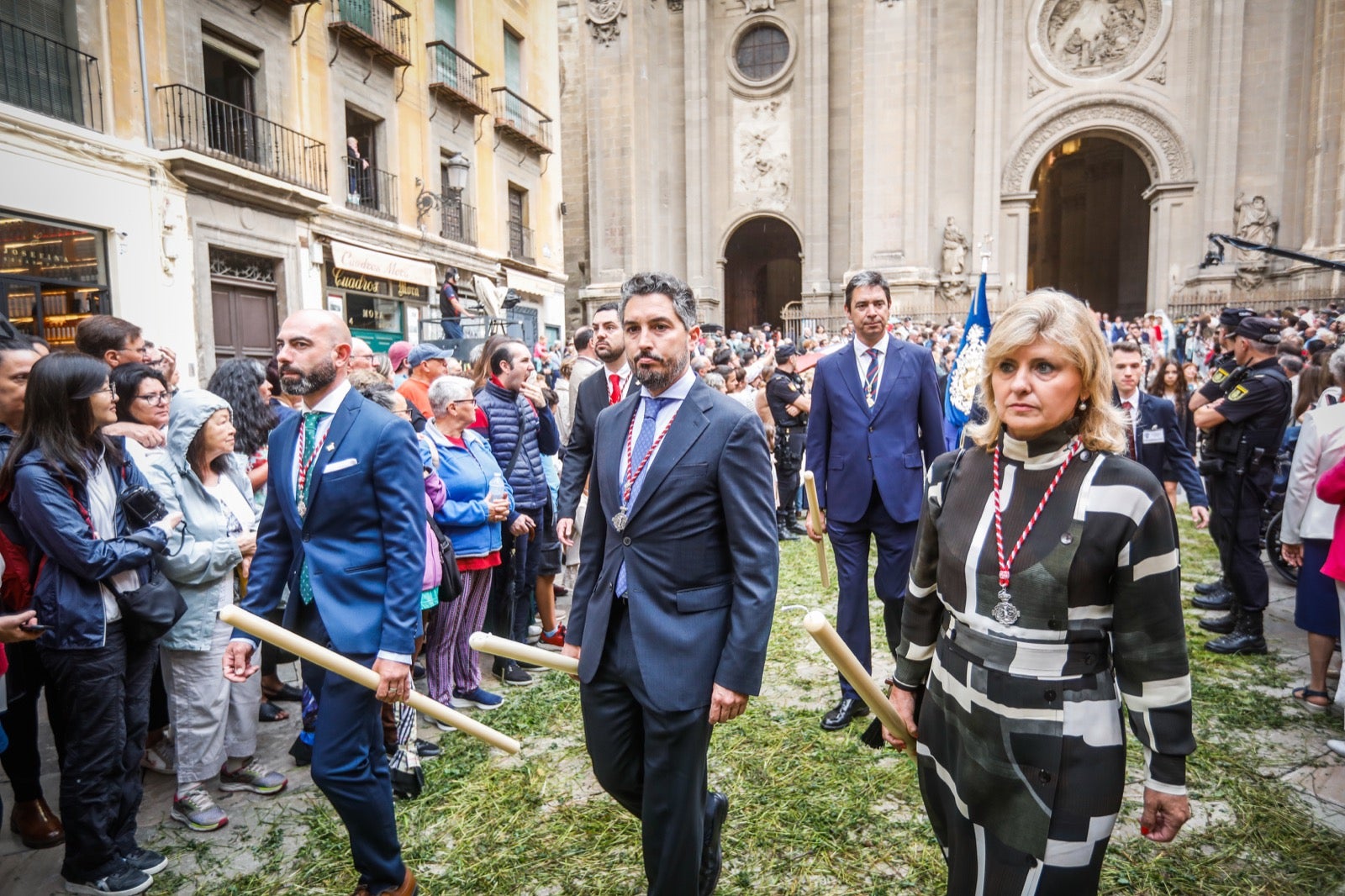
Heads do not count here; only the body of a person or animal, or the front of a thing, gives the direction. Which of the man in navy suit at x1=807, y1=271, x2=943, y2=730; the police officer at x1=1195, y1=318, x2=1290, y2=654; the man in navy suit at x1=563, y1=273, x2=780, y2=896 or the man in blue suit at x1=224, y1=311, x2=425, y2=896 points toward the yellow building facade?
the police officer

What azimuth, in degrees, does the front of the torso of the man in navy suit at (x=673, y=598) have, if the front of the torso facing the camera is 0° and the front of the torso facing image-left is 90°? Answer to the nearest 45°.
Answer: approximately 45°

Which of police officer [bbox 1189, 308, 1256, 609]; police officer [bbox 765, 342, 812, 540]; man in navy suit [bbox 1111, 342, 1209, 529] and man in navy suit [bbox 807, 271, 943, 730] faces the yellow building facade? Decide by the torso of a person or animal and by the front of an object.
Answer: police officer [bbox 1189, 308, 1256, 609]

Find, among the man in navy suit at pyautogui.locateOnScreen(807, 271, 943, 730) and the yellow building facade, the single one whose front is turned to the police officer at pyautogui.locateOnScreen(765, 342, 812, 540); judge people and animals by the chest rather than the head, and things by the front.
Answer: the yellow building facade

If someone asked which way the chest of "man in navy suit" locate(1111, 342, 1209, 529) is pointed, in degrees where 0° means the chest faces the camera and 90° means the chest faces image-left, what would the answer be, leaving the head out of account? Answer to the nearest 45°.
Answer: approximately 0°

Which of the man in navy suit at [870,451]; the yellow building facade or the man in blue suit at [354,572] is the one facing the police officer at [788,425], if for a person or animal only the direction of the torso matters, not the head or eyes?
the yellow building facade

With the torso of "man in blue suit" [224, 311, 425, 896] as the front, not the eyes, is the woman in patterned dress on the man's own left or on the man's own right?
on the man's own left

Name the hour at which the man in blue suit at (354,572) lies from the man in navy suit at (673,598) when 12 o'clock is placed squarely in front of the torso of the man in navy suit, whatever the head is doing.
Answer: The man in blue suit is roughly at 2 o'clock from the man in navy suit.

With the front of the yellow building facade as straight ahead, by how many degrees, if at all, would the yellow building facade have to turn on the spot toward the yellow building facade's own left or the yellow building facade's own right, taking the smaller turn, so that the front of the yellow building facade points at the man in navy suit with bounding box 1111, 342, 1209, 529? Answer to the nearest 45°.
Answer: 0° — it already faces them

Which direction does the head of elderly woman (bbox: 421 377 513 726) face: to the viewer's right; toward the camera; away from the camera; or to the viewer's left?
to the viewer's right
